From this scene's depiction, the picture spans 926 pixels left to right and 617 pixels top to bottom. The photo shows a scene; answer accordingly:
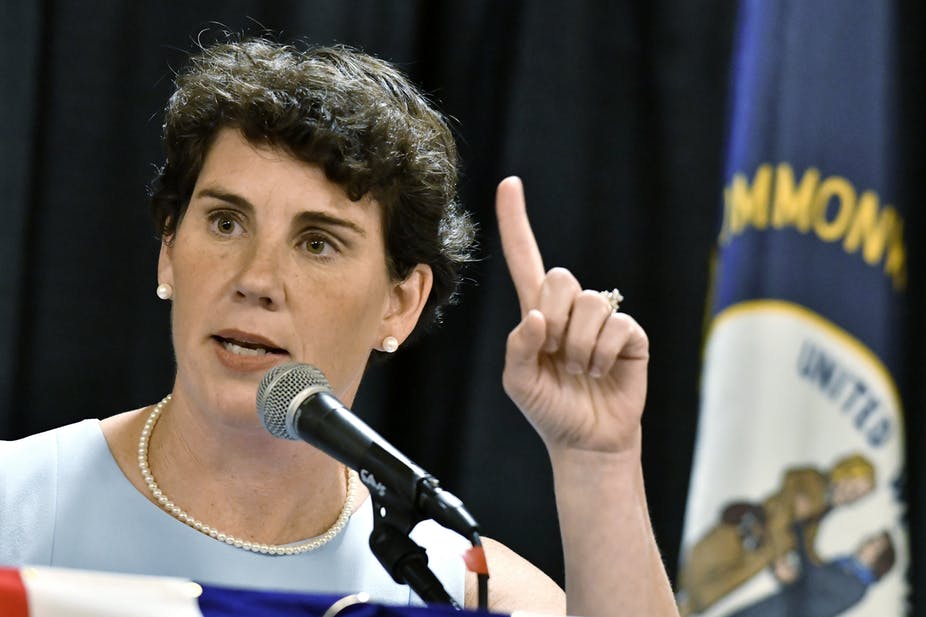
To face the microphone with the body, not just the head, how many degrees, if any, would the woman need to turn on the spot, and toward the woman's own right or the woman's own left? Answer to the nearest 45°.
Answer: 0° — they already face it

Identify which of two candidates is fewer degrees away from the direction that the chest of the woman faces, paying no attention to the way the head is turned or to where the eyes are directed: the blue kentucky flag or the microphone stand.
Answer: the microphone stand

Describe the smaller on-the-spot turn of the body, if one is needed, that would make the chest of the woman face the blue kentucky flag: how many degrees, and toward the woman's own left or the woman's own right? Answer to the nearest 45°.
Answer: approximately 135° to the woman's own left

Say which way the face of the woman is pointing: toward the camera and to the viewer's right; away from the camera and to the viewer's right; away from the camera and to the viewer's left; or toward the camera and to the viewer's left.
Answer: toward the camera and to the viewer's left

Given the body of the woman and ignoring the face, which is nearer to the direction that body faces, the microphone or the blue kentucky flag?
the microphone

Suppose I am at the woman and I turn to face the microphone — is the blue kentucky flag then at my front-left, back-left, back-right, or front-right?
back-left

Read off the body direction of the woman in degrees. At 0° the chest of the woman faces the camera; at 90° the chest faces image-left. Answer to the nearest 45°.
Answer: approximately 0°
